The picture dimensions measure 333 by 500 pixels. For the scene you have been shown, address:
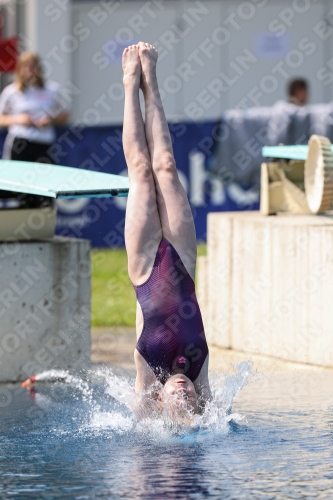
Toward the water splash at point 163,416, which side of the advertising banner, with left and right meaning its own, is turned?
front

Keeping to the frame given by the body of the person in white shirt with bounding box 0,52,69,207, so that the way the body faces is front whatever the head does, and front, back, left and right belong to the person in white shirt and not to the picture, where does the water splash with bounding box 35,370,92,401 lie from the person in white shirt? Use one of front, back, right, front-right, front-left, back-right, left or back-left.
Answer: front

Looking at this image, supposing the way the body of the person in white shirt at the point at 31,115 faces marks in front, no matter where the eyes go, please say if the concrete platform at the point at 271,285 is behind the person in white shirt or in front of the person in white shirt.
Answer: in front

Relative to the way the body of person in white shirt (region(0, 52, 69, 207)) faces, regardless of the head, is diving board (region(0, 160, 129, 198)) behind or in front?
in front

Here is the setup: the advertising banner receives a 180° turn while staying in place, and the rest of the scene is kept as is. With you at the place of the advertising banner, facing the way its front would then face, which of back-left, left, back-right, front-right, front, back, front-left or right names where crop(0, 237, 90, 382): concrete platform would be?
back

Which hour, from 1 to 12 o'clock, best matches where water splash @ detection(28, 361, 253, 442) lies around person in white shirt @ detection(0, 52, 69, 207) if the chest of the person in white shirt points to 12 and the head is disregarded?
The water splash is roughly at 12 o'clock from the person in white shirt.

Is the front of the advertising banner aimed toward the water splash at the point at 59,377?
yes

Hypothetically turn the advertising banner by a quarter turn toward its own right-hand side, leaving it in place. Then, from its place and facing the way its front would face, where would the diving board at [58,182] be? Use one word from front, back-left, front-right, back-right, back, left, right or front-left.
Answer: left

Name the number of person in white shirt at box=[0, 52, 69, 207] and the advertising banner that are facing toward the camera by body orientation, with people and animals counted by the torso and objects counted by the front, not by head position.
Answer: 2

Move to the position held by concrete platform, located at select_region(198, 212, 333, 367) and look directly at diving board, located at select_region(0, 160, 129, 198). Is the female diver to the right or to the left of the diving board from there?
left

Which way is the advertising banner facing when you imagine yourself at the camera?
facing the viewer

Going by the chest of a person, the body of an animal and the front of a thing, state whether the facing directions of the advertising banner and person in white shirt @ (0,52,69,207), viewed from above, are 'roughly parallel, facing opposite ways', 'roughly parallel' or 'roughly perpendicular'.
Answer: roughly parallel

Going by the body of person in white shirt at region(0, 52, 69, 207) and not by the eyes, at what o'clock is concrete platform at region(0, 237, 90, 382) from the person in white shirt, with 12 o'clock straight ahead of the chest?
The concrete platform is roughly at 12 o'clock from the person in white shirt.

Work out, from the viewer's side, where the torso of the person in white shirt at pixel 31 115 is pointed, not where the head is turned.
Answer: toward the camera

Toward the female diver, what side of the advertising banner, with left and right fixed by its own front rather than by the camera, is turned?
front
